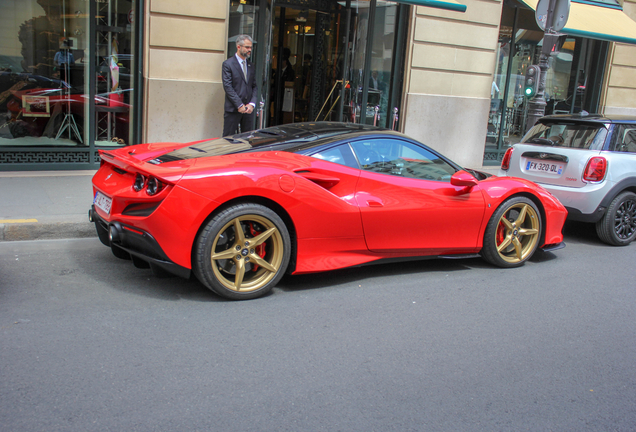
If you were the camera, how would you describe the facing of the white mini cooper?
facing away from the viewer and to the right of the viewer

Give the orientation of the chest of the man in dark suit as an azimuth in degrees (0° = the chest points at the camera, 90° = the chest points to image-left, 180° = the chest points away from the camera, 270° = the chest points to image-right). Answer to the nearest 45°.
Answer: approximately 315°

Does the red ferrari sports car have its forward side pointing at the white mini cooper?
yes

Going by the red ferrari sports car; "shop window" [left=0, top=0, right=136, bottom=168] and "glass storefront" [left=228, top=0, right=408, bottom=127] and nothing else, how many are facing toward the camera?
2

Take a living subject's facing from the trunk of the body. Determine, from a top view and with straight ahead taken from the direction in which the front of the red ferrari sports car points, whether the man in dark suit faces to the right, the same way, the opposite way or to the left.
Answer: to the right

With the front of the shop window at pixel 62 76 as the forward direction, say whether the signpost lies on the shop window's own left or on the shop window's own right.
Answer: on the shop window's own left

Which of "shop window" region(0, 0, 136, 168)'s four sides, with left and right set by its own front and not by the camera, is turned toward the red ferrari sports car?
front

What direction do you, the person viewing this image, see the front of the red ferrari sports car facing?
facing away from the viewer and to the right of the viewer

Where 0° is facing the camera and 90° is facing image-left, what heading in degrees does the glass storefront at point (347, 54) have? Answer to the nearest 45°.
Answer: approximately 0°

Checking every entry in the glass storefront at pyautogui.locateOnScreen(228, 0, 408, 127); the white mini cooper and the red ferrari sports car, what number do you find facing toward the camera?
1

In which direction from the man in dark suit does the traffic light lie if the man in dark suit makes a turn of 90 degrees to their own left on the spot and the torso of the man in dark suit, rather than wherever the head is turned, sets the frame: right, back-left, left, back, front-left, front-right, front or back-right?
front-right

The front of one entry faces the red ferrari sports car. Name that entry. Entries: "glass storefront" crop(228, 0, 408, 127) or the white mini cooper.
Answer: the glass storefront

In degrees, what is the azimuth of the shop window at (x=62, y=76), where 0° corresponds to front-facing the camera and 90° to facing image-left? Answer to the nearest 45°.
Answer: approximately 0°

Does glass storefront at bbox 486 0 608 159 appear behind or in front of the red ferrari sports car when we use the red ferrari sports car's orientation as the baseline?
in front

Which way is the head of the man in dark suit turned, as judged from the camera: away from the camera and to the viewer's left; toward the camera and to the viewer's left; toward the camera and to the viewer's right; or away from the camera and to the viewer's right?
toward the camera and to the viewer's right

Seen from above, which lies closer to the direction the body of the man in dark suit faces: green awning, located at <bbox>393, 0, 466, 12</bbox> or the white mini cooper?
the white mini cooper
